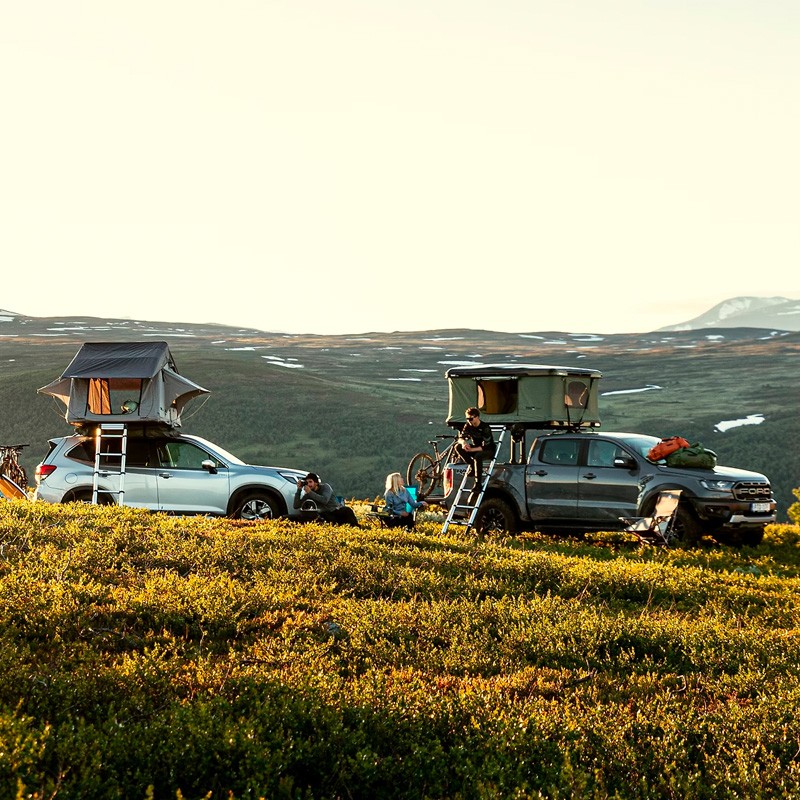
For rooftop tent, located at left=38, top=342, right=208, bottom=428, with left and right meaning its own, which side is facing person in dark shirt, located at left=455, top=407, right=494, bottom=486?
left

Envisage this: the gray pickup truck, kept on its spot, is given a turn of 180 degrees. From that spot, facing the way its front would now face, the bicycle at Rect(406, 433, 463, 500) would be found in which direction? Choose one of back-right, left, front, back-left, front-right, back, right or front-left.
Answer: front

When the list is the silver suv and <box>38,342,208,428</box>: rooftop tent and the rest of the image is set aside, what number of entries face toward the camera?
1

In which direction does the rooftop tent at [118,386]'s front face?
toward the camera

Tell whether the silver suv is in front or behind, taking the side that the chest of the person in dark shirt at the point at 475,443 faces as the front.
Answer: in front

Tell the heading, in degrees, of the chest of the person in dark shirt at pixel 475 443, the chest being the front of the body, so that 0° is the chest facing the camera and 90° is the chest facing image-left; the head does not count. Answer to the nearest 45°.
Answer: approximately 45°

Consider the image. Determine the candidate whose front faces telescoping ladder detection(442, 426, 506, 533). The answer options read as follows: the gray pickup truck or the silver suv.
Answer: the silver suv

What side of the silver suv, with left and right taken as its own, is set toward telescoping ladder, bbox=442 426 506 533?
front

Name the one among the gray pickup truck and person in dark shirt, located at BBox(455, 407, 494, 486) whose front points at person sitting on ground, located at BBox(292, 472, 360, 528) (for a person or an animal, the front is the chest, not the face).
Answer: the person in dark shirt

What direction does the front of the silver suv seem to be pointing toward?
to the viewer's right

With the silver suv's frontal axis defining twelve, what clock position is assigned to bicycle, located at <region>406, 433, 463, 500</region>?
The bicycle is roughly at 11 o'clock from the silver suv.

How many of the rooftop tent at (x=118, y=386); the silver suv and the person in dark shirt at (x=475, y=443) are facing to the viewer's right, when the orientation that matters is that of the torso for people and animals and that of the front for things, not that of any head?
1

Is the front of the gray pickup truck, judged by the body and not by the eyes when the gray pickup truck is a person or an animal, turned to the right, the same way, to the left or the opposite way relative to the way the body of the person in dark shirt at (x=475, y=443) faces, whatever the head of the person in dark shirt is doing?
to the left

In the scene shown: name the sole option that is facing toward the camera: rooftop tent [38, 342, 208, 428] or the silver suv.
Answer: the rooftop tent
